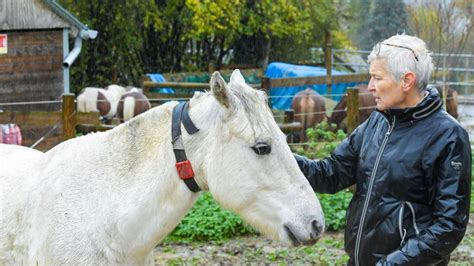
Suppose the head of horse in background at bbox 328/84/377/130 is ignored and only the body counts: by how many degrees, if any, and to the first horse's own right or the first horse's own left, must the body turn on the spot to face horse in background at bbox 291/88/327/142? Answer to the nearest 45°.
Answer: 0° — it already faces it

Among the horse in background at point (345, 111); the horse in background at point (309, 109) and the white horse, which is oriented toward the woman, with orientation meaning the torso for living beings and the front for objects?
the white horse

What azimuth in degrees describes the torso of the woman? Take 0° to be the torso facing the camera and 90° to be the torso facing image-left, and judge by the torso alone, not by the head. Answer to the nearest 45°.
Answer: approximately 45°

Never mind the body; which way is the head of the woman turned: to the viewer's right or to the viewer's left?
to the viewer's left

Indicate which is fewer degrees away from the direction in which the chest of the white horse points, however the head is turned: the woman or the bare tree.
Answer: the woman

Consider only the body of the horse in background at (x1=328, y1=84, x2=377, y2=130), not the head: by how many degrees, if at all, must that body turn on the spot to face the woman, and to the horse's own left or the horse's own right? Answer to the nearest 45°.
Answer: approximately 90° to the horse's own left

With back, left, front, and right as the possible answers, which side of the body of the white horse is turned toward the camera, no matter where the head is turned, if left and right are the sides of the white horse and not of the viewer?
right

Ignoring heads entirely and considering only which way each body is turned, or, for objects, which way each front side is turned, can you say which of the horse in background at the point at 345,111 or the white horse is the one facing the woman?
the white horse

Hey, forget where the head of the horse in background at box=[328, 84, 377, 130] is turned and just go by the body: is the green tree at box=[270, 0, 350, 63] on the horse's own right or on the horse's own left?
on the horse's own right

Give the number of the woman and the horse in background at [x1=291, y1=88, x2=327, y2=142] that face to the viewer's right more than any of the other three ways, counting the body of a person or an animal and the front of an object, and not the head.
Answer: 0
